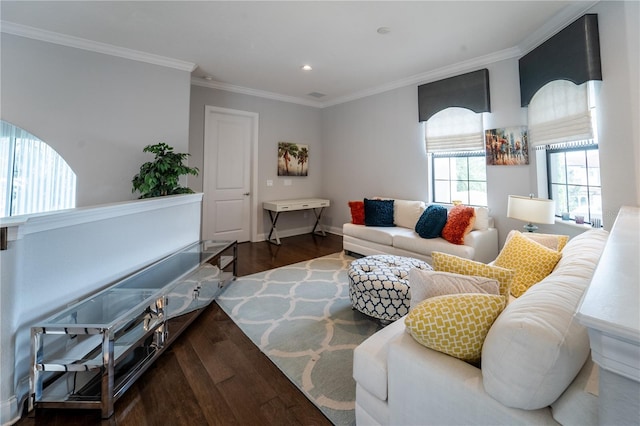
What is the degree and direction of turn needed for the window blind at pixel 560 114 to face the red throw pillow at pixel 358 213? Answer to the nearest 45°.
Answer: approximately 45° to its right

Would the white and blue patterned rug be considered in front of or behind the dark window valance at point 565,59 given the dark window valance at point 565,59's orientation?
in front

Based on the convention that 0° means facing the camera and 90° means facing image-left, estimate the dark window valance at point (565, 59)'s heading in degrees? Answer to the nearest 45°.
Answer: approximately 45°

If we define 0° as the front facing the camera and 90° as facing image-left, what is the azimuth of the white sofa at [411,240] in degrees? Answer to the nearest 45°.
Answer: approximately 45°

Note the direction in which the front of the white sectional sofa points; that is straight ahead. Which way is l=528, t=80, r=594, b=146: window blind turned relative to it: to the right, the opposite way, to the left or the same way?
to the left

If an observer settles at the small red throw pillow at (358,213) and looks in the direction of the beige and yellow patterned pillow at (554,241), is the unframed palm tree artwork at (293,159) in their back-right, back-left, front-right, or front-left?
back-right

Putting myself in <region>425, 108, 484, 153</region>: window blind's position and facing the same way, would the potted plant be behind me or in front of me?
in front

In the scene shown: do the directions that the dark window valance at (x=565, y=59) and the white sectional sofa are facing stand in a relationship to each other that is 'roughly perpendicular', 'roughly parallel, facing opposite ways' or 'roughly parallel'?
roughly perpendicular

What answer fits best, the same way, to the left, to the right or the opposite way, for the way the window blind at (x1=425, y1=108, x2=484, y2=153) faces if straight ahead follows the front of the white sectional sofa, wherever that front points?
to the left
